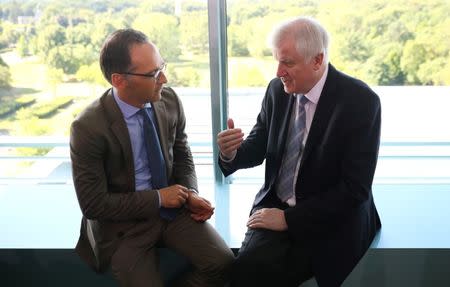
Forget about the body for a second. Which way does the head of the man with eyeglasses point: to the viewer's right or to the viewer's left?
to the viewer's right

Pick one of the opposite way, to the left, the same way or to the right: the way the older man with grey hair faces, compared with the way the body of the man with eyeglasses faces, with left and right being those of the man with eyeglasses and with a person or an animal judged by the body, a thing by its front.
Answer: to the right

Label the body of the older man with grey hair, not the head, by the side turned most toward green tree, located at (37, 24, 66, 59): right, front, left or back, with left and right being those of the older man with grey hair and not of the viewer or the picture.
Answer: right

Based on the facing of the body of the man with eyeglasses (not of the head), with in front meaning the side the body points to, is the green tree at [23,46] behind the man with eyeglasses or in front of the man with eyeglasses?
behind

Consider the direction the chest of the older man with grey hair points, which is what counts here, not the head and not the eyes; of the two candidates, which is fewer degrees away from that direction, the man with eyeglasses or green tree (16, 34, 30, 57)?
the man with eyeglasses

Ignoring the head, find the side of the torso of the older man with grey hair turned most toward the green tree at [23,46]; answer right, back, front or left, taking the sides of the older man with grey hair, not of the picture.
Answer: right

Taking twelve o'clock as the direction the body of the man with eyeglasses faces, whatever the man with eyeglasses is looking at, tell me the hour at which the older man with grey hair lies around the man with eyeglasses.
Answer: The older man with grey hair is roughly at 11 o'clock from the man with eyeglasses.

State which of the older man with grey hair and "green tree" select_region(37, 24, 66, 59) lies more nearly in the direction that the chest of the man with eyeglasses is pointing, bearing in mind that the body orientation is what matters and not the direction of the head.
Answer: the older man with grey hair

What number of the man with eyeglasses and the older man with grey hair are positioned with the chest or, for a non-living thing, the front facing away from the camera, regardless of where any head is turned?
0

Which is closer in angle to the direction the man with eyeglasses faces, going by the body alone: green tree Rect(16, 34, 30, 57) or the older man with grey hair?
the older man with grey hair

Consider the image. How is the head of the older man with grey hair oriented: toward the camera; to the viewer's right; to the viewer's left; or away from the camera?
to the viewer's left
